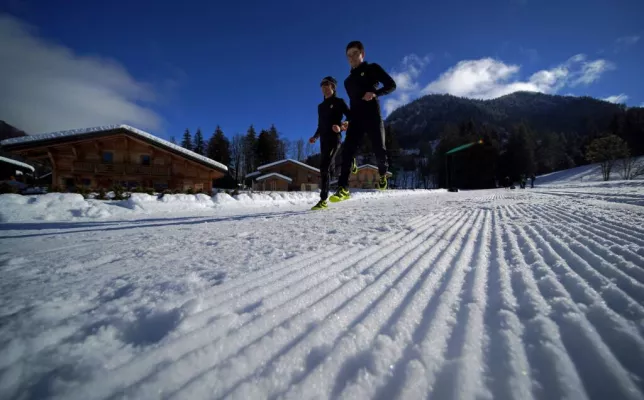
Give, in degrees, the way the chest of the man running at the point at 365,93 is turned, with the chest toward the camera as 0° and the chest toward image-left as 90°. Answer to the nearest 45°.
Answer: approximately 45°

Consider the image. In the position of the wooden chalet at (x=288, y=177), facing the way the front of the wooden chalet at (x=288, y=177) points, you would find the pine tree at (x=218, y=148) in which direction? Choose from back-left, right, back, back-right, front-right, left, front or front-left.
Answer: back-right

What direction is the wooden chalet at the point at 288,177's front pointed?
toward the camera

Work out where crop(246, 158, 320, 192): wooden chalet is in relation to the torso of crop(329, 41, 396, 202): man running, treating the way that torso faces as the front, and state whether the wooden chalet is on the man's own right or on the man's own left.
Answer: on the man's own right

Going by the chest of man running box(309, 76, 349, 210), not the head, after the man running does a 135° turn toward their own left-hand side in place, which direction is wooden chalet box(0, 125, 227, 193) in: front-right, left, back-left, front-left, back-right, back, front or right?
back-left

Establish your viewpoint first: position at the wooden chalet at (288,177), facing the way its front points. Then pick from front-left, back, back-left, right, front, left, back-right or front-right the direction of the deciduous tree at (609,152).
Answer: left

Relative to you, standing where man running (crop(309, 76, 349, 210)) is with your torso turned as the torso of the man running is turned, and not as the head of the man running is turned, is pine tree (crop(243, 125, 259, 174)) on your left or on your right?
on your right

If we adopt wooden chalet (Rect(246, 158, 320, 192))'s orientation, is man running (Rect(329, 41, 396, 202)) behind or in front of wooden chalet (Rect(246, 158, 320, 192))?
in front

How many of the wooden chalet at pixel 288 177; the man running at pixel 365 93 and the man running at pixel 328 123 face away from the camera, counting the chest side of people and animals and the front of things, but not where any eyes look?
0

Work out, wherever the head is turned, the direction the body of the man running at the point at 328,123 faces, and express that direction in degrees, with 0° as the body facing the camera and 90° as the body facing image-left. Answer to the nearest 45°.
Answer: approximately 45°

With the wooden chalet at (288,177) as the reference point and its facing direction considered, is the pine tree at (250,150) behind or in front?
behind

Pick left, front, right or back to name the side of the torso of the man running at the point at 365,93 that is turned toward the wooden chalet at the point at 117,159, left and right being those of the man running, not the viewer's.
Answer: right

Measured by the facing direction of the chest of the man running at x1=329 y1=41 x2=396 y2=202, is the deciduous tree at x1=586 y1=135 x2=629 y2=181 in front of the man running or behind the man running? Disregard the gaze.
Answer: behind
